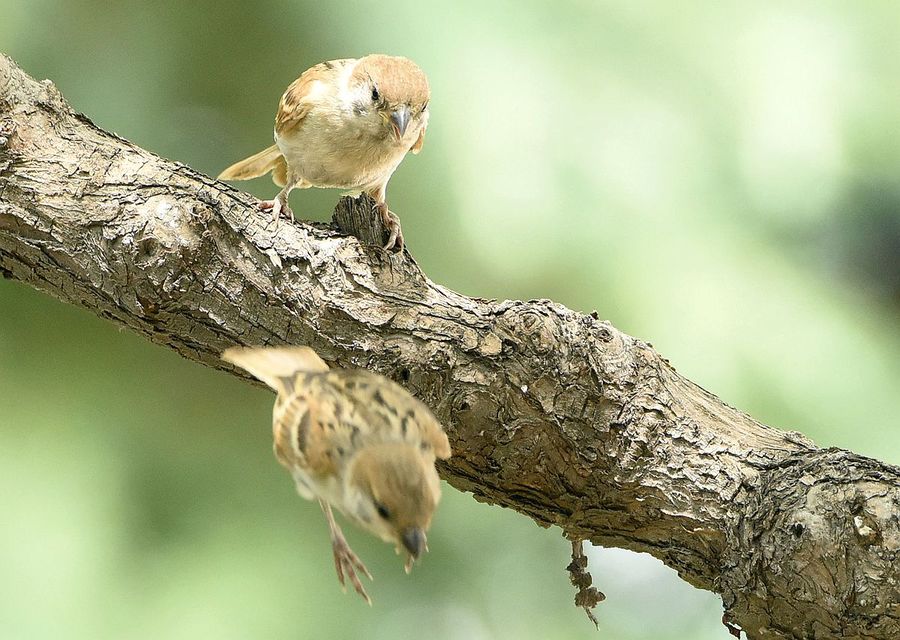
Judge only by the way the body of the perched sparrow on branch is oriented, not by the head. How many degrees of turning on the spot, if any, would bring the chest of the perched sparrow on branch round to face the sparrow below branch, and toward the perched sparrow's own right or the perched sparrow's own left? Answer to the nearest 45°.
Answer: approximately 45° to the perched sparrow's own right

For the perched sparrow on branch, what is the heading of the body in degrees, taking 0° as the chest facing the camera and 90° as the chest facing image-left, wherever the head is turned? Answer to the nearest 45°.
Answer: approximately 315°
